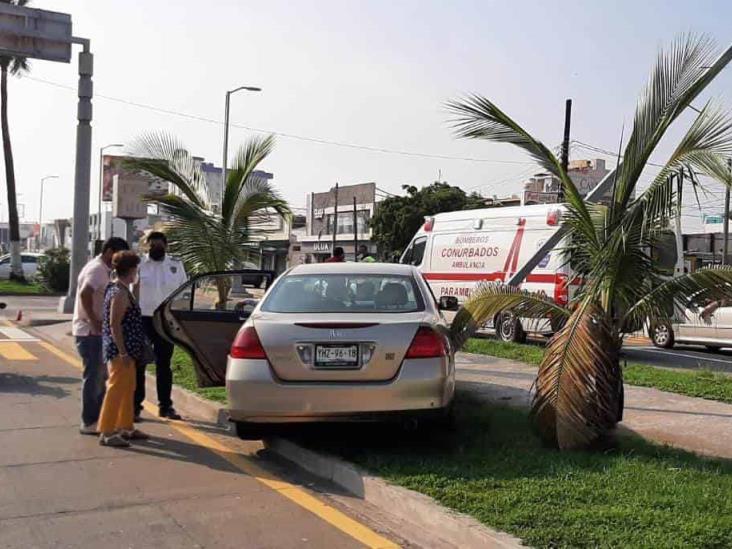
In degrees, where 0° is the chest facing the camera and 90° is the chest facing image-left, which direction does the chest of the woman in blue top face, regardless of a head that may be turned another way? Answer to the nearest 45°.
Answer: approximately 270°

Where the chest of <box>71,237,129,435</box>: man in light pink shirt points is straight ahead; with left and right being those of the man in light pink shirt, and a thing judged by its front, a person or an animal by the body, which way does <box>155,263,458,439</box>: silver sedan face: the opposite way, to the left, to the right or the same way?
to the left

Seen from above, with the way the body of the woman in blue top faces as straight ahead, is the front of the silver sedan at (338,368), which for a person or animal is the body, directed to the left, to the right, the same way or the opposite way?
to the left

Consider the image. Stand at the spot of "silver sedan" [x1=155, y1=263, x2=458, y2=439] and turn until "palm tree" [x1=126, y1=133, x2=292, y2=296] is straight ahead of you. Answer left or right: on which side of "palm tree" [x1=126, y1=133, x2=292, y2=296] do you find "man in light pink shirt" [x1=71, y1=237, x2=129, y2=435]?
left

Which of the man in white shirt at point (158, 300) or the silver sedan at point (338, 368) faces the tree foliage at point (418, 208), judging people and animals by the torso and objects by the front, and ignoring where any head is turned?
the silver sedan

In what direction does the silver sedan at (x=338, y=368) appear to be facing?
away from the camera

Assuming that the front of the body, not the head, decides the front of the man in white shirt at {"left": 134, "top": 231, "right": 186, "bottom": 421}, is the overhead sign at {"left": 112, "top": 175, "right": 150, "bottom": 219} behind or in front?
behind

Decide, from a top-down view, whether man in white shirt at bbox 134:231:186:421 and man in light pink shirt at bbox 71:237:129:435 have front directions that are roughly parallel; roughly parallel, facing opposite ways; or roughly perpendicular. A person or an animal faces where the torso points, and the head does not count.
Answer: roughly perpendicular

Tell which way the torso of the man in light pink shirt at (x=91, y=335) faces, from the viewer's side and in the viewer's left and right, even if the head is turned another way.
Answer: facing to the right of the viewer

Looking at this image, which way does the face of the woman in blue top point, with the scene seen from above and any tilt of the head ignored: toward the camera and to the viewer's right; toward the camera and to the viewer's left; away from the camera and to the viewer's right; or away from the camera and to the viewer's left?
away from the camera and to the viewer's right
